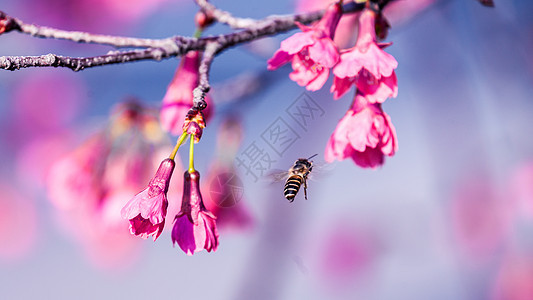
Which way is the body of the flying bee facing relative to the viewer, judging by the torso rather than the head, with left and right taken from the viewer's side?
facing away from the viewer and to the right of the viewer

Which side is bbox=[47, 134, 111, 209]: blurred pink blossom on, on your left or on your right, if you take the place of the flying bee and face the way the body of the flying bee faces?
on your left
